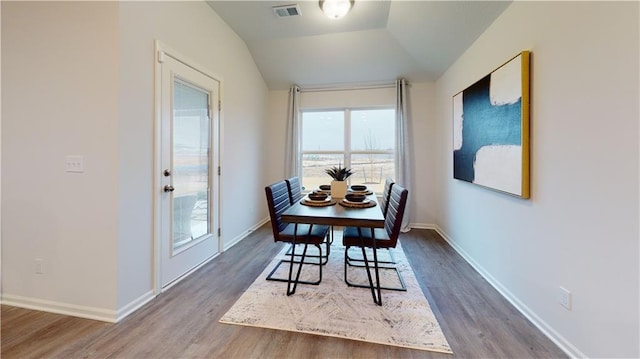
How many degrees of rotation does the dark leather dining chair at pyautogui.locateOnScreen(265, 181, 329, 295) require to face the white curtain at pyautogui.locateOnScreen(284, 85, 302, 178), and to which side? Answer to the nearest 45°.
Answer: approximately 90° to its left

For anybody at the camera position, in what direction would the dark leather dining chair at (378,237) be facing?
facing to the left of the viewer

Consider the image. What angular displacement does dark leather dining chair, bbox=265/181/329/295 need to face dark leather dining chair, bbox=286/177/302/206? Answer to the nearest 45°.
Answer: approximately 90° to its left

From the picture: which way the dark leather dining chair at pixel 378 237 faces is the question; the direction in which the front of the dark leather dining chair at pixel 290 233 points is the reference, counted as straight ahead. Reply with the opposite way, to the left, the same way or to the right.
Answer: the opposite way

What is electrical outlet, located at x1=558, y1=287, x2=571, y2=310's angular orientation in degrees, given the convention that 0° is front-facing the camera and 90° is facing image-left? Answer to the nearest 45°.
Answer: approximately 45°

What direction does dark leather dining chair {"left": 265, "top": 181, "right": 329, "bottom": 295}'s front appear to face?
to the viewer's right

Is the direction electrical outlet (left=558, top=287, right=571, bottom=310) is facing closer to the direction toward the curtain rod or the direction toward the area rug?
the area rug

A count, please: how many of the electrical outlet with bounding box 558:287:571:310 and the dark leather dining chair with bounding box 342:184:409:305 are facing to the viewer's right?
0

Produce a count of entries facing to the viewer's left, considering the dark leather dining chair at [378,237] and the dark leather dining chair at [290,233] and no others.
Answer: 1

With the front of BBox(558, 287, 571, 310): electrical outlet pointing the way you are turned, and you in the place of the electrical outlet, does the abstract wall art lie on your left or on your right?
on your right

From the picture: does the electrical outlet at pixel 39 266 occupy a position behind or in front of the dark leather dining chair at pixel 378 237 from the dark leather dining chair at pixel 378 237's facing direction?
in front
